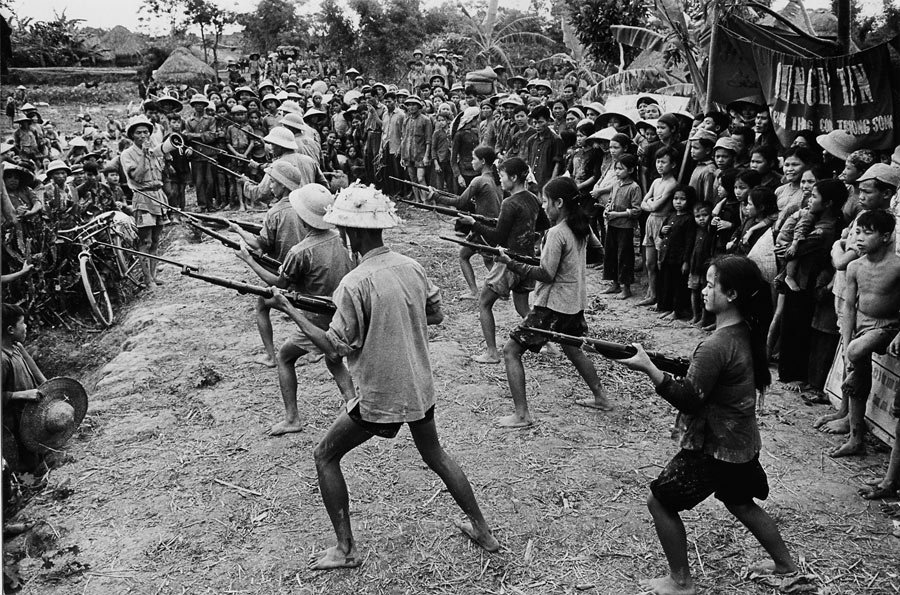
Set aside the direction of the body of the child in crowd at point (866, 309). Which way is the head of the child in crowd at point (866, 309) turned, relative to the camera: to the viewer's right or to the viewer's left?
to the viewer's left

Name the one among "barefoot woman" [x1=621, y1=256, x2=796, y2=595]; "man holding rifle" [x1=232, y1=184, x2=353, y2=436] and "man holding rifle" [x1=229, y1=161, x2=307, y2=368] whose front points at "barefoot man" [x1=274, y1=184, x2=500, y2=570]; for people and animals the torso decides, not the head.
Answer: the barefoot woman

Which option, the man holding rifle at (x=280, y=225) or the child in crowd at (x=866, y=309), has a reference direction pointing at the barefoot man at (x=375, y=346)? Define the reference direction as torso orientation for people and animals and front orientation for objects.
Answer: the child in crowd

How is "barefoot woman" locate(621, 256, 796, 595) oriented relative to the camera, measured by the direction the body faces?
to the viewer's left

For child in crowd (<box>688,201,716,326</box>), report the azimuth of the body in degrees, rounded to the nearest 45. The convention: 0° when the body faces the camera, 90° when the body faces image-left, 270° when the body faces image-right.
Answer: approximately 45°

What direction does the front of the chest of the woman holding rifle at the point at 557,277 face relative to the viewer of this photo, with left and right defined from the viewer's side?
facing to the left of the viewer

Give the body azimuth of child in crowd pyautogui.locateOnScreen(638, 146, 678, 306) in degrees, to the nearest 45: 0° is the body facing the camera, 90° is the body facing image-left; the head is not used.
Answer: approximately 45°

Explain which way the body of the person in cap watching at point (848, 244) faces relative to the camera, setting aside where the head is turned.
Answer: to the viewer's left
